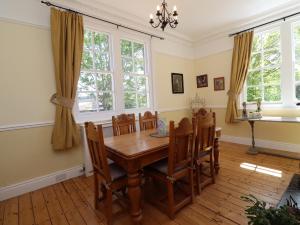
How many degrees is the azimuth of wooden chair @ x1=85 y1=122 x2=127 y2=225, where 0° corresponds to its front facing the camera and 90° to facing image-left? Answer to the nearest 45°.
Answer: approximately 225°

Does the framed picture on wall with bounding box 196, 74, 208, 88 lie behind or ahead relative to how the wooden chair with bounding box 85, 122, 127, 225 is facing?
ahead

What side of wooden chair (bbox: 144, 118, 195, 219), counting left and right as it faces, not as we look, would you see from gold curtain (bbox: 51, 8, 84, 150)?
front

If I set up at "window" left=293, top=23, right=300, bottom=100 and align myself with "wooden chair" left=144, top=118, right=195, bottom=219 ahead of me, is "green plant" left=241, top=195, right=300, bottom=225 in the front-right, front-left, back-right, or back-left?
front-left

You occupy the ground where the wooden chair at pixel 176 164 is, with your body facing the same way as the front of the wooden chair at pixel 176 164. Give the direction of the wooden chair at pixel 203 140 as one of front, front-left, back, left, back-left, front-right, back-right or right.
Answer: right

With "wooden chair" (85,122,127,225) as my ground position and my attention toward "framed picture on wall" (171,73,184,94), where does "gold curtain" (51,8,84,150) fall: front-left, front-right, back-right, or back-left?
front-left

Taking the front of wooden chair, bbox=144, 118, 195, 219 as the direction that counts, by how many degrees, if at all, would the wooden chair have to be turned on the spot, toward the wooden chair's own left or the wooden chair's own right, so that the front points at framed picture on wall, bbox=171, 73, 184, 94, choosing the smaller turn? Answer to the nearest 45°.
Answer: approximately 45° to the wooden chair's own right

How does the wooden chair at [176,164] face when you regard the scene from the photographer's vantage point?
facing away from the viewer and to the left of the viewer

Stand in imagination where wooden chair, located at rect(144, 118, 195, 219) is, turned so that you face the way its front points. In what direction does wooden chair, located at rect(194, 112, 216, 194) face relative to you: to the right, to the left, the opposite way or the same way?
the same way

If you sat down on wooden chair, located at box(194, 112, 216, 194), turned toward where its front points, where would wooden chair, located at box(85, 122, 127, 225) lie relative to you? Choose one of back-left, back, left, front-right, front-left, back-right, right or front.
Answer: left

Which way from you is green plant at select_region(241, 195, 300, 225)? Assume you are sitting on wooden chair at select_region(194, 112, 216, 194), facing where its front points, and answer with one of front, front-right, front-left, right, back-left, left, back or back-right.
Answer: back-left

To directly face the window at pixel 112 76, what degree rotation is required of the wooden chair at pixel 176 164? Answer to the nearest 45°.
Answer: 0° — it already faces it

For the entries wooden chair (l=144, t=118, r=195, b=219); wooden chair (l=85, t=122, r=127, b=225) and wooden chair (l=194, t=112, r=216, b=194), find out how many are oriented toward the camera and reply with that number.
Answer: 0

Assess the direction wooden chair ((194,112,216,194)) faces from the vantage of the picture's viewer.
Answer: facing away from the viewer and to the left of the viewer

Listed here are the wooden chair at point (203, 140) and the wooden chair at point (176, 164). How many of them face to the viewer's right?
0
